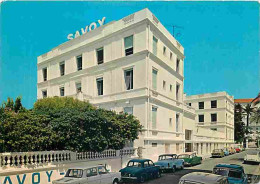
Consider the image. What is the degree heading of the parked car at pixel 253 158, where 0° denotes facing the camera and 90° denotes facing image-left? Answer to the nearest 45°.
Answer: approximately 45°

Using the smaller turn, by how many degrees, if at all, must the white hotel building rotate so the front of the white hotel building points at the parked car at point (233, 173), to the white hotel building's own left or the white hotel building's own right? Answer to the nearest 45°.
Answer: approximately 45° to the white hotel building's own left
